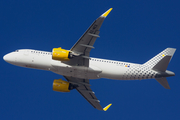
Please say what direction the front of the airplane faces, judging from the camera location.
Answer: facing to the left of the viewer
